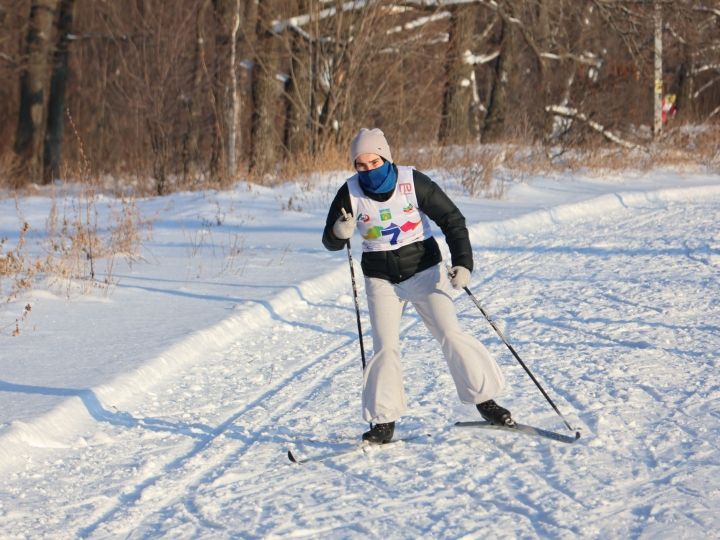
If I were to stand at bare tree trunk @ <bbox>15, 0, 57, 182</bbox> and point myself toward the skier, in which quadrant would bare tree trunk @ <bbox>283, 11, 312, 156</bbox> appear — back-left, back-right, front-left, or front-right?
front-left

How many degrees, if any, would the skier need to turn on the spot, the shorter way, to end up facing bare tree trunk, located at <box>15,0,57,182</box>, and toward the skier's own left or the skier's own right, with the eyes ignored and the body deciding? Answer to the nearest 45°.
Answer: approximately 135° to the skier's own right

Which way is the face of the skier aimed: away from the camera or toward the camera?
toward the camera

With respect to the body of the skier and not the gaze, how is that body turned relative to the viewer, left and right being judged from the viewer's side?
facing the viewer

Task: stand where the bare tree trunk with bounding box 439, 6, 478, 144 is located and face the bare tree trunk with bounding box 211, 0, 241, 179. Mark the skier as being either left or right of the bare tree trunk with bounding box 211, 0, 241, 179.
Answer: left

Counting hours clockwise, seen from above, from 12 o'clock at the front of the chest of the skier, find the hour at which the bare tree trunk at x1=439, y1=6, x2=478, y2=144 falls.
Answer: The bare tree trunk is roughly at 6 o'clock from the skier.

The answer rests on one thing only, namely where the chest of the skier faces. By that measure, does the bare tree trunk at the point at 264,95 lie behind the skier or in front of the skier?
behind

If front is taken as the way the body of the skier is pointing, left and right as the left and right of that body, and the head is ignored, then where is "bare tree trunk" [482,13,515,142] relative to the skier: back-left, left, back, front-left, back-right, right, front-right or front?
back

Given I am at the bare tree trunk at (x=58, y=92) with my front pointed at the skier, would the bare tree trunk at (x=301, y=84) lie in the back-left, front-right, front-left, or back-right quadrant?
front-left

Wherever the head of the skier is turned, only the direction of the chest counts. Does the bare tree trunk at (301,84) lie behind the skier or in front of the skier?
behind

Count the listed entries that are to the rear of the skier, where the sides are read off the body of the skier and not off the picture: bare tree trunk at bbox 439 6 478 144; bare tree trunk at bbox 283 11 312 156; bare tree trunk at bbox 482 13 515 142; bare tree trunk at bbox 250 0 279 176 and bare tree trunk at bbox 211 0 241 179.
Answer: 5

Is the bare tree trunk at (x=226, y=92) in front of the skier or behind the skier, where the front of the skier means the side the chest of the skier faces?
behind
